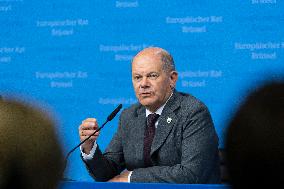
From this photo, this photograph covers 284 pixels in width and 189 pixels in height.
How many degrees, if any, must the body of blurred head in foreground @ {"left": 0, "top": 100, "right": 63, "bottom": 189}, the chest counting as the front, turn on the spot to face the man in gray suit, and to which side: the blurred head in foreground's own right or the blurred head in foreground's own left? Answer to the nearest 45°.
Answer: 0° — they already face them

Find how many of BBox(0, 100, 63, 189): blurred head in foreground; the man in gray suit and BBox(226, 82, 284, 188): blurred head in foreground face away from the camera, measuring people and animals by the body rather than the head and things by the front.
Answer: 2

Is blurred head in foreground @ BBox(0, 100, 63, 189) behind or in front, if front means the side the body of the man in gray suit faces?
in front

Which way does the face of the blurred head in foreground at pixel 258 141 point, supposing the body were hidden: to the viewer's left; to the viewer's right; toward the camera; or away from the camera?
away from the camera

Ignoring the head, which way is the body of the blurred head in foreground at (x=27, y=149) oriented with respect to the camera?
away from the camera

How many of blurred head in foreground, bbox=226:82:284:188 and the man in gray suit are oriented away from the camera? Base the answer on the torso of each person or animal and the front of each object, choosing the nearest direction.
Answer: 1

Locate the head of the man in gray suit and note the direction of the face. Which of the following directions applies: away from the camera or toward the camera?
toward the camera

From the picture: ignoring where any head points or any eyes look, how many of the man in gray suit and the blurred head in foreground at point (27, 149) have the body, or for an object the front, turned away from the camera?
1

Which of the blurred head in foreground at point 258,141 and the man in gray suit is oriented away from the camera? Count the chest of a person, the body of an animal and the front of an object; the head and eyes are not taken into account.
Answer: the blurred head in foreground

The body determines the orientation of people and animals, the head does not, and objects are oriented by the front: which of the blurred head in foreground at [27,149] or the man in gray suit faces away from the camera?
the blurred head in foreground

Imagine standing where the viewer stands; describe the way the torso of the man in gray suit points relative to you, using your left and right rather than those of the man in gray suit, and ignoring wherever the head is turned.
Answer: facing the viewer and to the left of the viewer

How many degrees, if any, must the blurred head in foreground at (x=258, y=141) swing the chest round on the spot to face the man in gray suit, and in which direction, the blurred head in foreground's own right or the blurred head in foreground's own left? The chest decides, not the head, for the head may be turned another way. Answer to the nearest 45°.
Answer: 0° — they already face them

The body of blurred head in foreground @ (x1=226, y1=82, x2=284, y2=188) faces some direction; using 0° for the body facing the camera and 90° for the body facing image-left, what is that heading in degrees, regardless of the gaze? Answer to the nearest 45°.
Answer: approximately 180°

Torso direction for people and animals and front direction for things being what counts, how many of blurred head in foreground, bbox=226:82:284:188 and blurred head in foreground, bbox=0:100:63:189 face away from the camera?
2

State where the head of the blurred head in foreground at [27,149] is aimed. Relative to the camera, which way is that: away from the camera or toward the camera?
away from the camera
